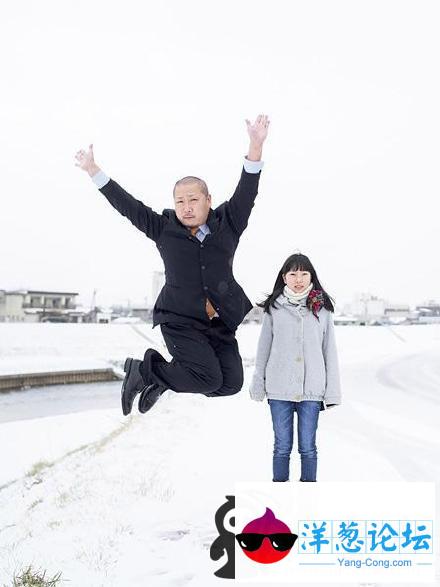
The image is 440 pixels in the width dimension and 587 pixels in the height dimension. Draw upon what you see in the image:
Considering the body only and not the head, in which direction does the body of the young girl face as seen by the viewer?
toward the camera
